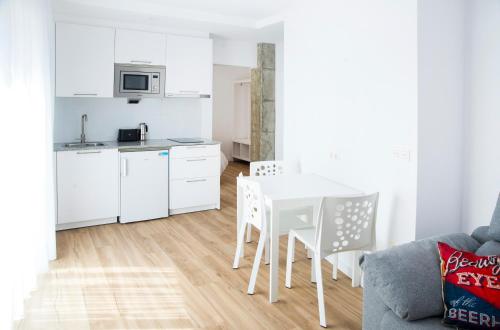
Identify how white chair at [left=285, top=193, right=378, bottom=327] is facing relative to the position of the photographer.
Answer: facing away from the viewer and to the left of the viewer

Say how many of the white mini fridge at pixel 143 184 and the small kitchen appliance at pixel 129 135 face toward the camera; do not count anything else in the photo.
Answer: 2

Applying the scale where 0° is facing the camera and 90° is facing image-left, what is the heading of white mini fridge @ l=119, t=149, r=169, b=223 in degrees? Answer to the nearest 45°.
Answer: approximately 0°

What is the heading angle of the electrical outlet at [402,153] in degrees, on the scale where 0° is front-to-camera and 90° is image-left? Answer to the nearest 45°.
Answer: approximately 45°

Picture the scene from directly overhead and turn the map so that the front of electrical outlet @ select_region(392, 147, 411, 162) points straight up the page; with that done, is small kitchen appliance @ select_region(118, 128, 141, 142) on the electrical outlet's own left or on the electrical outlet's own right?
on the electrical outlet's own right
